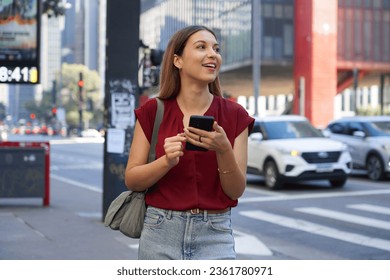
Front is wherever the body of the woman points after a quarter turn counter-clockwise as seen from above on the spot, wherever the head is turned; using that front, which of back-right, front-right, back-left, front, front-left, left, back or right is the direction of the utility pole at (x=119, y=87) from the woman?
left

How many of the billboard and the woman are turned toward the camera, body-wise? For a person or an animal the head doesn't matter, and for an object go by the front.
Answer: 2

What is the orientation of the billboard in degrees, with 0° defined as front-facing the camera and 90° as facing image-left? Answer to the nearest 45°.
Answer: approximately 0°

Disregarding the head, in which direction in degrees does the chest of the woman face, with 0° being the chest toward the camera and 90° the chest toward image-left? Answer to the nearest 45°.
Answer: approximately 0°

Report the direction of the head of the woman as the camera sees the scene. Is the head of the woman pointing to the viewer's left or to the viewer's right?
to the viewer's right

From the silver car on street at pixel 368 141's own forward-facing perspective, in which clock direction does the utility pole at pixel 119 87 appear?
The utility pole is roughly at 2 o'clock from the silver car on street.

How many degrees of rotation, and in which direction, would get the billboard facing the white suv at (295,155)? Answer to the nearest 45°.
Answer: approximately 135° to its left
